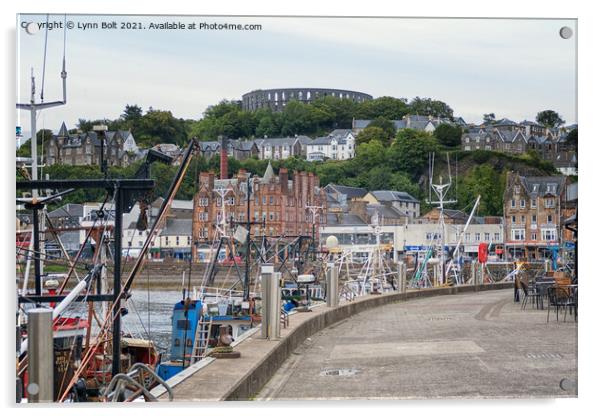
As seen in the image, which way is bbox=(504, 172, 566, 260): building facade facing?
toward the camera

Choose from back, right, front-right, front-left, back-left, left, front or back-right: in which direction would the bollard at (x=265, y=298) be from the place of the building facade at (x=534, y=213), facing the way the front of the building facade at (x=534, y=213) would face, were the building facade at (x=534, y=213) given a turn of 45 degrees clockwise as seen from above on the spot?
front

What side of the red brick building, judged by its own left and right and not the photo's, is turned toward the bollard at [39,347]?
front

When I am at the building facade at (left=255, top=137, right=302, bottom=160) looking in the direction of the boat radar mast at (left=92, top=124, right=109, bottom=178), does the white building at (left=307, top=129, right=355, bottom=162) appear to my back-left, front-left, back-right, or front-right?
back-left

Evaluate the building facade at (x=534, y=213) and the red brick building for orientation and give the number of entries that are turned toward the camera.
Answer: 2

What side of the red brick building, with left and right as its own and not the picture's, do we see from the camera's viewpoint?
front

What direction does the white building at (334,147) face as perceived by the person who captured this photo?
facing the viewer and to the left of the viewer
